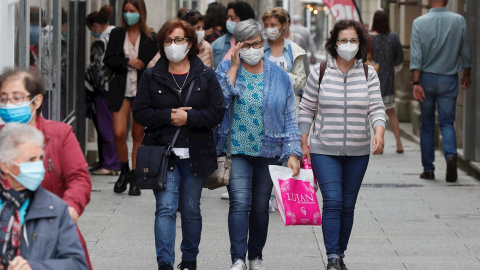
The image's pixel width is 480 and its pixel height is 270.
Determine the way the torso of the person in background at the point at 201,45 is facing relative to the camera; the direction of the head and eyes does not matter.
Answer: toward the camera

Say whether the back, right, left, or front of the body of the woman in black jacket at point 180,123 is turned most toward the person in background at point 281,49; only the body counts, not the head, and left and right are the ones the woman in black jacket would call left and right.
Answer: back

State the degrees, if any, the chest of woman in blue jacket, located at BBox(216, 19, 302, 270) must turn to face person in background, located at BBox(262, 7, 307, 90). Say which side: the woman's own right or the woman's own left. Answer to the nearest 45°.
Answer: approximately 180°

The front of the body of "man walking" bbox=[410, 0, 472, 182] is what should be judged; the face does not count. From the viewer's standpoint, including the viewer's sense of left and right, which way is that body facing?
facing away from the viewer

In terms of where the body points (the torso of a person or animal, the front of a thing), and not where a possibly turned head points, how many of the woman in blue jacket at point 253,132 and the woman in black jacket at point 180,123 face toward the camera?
2

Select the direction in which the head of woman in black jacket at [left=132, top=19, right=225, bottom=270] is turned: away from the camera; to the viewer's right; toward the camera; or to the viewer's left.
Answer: toward the camera

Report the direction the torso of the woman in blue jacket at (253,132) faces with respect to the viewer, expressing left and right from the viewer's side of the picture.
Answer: facing the viewer

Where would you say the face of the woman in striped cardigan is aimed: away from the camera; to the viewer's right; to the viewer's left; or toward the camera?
toward the camera

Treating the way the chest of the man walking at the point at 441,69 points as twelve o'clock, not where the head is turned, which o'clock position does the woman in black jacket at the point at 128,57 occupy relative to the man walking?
The woman in black jacket is roughly at 8 o'clock from the man walking.

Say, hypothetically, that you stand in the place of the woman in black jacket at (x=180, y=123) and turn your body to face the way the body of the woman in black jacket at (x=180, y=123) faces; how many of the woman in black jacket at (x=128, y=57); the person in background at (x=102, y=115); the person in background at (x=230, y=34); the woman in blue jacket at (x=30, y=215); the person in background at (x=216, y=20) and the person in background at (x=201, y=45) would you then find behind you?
5

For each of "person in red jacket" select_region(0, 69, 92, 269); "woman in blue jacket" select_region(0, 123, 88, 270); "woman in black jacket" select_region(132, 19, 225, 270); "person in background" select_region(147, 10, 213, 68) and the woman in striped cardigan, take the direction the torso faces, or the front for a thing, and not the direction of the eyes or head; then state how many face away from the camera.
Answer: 0

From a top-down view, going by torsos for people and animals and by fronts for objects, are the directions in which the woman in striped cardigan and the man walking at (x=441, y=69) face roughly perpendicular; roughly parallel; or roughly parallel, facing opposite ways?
roughly parallel, facing opposite ways

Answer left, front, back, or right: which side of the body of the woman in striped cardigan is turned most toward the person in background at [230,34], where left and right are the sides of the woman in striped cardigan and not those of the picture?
back

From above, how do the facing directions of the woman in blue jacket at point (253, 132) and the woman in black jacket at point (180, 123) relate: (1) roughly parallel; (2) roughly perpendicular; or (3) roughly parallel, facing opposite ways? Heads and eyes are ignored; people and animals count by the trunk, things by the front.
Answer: roughly parallel

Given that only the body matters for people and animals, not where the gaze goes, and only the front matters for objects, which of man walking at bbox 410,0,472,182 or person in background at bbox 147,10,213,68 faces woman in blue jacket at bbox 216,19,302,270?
the person in background

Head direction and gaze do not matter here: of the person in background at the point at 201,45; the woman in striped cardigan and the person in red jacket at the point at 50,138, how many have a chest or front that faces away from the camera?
0

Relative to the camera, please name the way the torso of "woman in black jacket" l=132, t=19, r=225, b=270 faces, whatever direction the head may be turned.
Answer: toward the camera

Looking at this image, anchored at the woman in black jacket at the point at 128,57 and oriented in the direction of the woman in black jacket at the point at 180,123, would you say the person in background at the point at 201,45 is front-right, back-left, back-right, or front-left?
front-left
